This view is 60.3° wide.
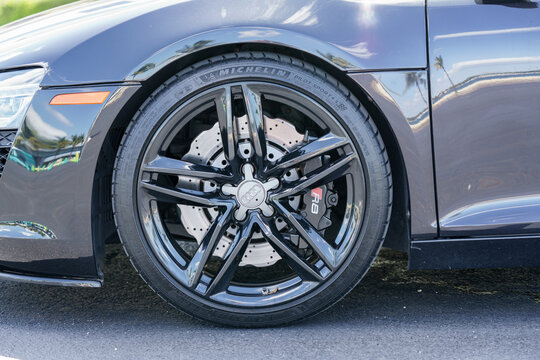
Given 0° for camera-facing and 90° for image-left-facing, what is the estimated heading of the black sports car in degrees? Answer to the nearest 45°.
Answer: approximately 90°
